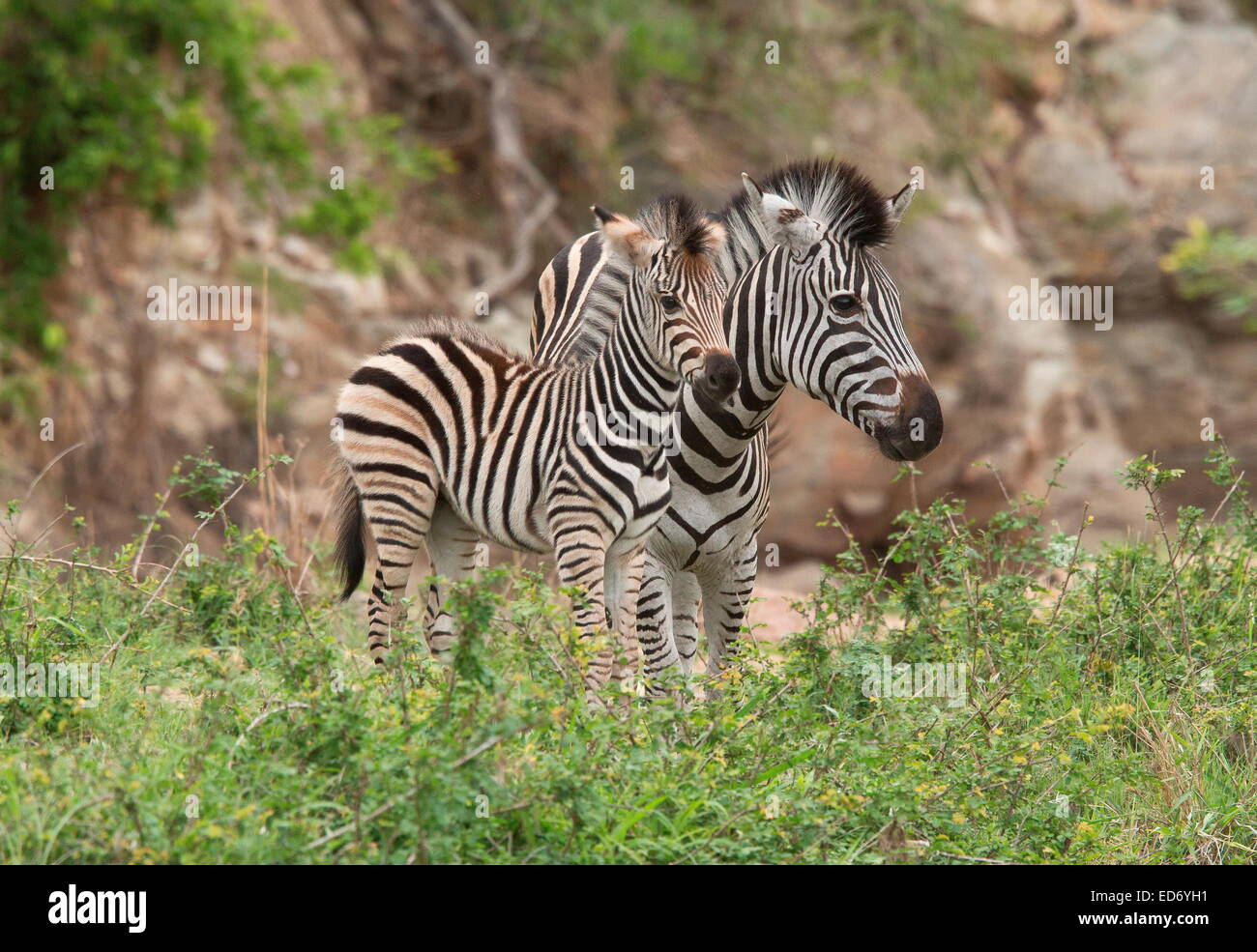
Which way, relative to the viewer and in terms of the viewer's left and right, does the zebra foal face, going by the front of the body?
facing the viewer and to the right of the viewer

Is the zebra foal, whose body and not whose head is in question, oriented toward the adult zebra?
no
